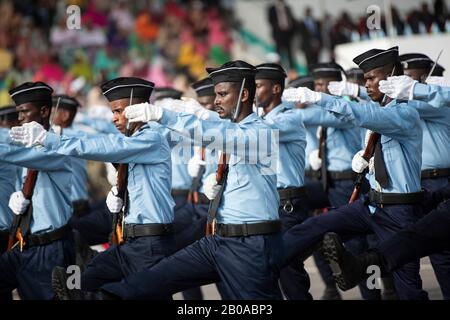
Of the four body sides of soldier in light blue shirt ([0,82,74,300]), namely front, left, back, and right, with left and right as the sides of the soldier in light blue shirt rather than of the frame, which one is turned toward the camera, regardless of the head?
left

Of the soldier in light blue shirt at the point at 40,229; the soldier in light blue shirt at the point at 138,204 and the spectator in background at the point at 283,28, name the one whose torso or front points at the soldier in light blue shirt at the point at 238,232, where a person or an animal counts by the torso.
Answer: the spectator in background

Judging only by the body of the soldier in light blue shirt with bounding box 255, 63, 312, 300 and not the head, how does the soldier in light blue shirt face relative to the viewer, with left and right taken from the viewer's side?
facing to the left of the viewer

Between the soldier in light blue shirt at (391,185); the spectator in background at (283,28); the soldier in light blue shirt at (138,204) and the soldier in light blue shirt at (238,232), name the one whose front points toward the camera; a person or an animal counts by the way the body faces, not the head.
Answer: the spectator in background

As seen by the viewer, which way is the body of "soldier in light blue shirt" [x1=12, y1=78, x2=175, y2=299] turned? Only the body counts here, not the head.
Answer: to the viewer's left

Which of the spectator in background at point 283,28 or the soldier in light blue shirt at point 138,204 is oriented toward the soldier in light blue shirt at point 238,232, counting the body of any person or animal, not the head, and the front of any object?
the spectator in background

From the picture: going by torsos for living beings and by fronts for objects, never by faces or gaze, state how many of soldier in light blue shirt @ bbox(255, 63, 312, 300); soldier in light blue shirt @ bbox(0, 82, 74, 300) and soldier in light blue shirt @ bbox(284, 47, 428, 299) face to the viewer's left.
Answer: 3

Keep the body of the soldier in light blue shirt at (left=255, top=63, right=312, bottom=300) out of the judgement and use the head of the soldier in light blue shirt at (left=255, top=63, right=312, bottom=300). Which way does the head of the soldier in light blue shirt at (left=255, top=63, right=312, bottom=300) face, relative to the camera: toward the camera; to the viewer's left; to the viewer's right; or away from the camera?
to the viewer's left

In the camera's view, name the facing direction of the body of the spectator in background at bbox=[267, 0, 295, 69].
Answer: toward the camera

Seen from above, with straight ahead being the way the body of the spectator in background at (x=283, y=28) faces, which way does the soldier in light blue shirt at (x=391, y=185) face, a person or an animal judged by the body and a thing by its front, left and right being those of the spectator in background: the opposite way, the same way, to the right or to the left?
to the right

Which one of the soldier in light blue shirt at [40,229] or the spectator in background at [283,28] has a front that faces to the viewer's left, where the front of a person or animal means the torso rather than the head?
the soldier in light blue shirt

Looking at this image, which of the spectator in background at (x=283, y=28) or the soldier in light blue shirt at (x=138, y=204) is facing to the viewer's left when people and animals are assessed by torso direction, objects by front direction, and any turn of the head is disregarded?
the soldier in light blue shirt

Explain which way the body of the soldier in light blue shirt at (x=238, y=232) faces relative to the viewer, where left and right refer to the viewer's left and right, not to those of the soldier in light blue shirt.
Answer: facing to the left of the viewer
